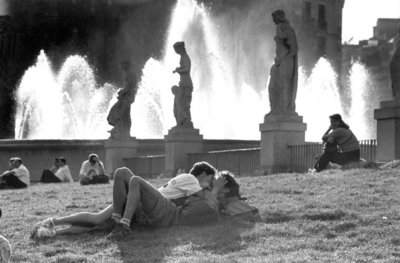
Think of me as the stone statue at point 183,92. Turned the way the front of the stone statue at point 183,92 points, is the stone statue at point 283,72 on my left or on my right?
on my left

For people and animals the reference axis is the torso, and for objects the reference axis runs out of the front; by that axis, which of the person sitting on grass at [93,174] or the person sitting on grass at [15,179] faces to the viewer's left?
the person sitting on grass at [15,179]

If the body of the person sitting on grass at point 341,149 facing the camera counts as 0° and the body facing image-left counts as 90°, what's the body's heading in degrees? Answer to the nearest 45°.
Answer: approximately 90°

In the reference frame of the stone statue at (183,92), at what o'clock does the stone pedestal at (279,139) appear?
The stone pedestal is roughly at 8 o'clock from the stone statue.

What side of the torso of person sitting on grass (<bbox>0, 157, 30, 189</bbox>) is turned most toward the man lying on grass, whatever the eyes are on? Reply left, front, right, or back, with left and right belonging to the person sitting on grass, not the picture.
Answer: left

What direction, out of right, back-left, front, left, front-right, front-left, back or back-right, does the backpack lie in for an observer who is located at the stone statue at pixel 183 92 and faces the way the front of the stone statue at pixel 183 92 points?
left
